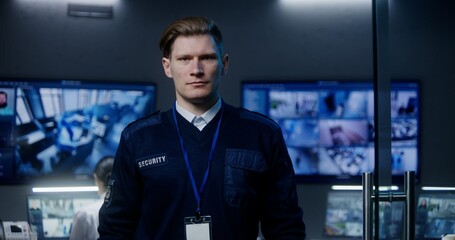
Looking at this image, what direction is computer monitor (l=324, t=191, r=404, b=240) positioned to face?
toward the camera

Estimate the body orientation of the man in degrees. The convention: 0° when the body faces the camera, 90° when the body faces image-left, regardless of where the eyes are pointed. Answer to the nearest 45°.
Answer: approximately 0°

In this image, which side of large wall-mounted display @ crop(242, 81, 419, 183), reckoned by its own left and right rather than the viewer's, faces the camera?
front

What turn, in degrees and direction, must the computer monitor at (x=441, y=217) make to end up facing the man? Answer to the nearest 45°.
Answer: approximately 45° to its right

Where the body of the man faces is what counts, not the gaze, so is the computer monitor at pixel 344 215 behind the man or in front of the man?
behind

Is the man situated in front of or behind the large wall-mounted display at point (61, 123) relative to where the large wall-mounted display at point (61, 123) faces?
in front

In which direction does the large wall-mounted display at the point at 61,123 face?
toward the camera

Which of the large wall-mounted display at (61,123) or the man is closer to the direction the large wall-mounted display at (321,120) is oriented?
the man
